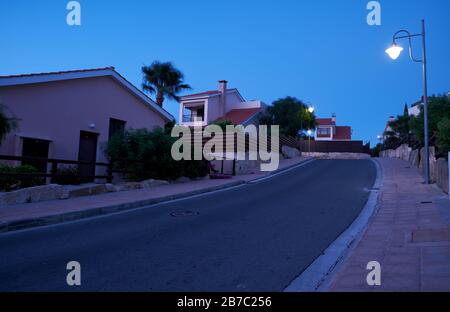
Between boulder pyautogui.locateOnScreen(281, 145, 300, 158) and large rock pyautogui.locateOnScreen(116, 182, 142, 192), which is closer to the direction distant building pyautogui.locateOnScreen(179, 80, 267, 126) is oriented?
the large rock

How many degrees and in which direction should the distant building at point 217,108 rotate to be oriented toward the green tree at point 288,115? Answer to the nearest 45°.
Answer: approximately 135° to its left

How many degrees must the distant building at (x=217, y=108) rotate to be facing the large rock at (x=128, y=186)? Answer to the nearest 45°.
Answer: approximately 45° to its left

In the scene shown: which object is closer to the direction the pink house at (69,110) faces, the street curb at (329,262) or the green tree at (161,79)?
the street curb

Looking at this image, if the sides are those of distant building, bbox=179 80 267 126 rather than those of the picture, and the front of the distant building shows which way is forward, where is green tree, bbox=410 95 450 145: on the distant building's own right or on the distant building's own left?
on the distant building's own left

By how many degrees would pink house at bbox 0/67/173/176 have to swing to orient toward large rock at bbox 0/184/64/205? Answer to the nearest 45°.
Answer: approximately 45° to its right

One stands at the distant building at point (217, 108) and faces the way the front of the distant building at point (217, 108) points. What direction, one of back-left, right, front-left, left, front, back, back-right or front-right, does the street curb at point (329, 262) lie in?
front-left

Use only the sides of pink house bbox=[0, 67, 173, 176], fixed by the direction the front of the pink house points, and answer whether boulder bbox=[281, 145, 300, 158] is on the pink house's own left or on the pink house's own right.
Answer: on the pink house's own left

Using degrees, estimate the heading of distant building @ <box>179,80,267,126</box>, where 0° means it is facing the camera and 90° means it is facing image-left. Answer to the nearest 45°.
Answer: approximately 45°

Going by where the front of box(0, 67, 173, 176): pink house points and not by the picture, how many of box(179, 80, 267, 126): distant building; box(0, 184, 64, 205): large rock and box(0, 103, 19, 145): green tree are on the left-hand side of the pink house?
1

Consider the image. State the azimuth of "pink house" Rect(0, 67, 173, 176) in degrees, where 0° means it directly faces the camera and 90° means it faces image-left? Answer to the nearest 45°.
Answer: approximately 315°

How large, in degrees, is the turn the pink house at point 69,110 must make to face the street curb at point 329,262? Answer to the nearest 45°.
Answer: approximately 45° to its right
